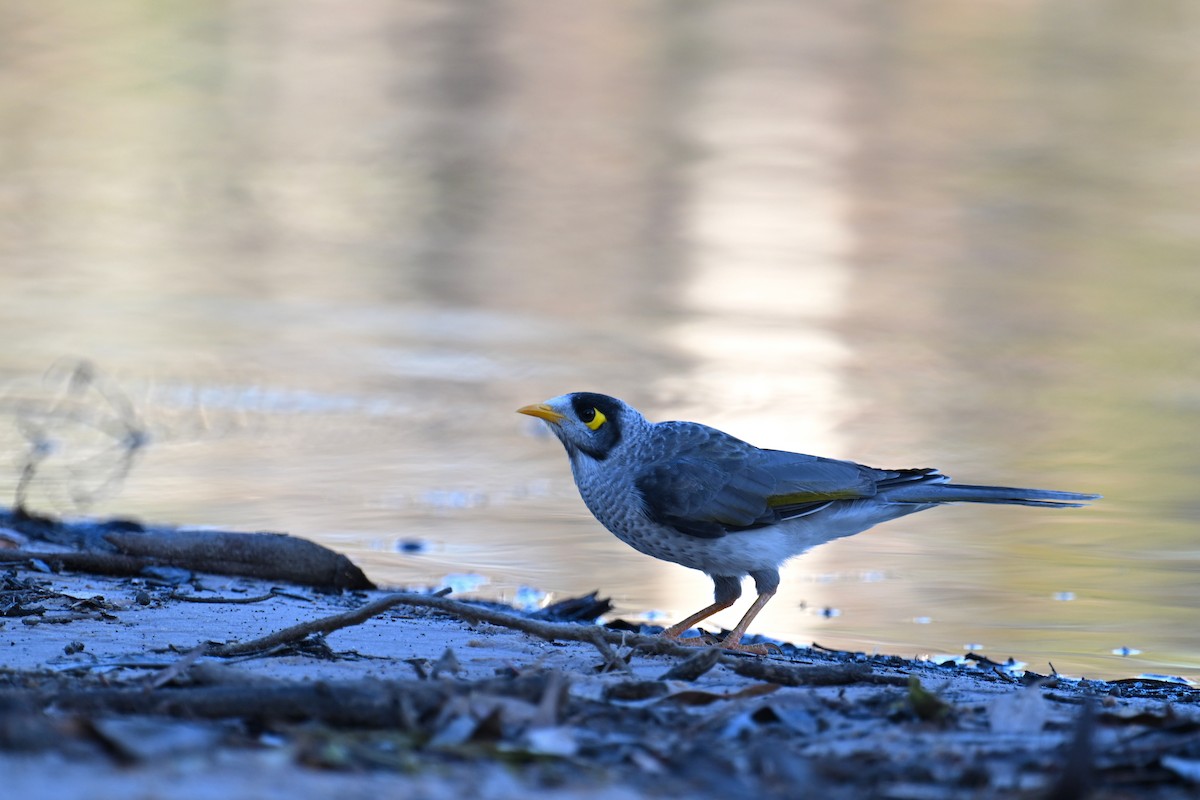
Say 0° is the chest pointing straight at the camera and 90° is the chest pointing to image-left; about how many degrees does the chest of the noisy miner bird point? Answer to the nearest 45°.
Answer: approximately 90°
